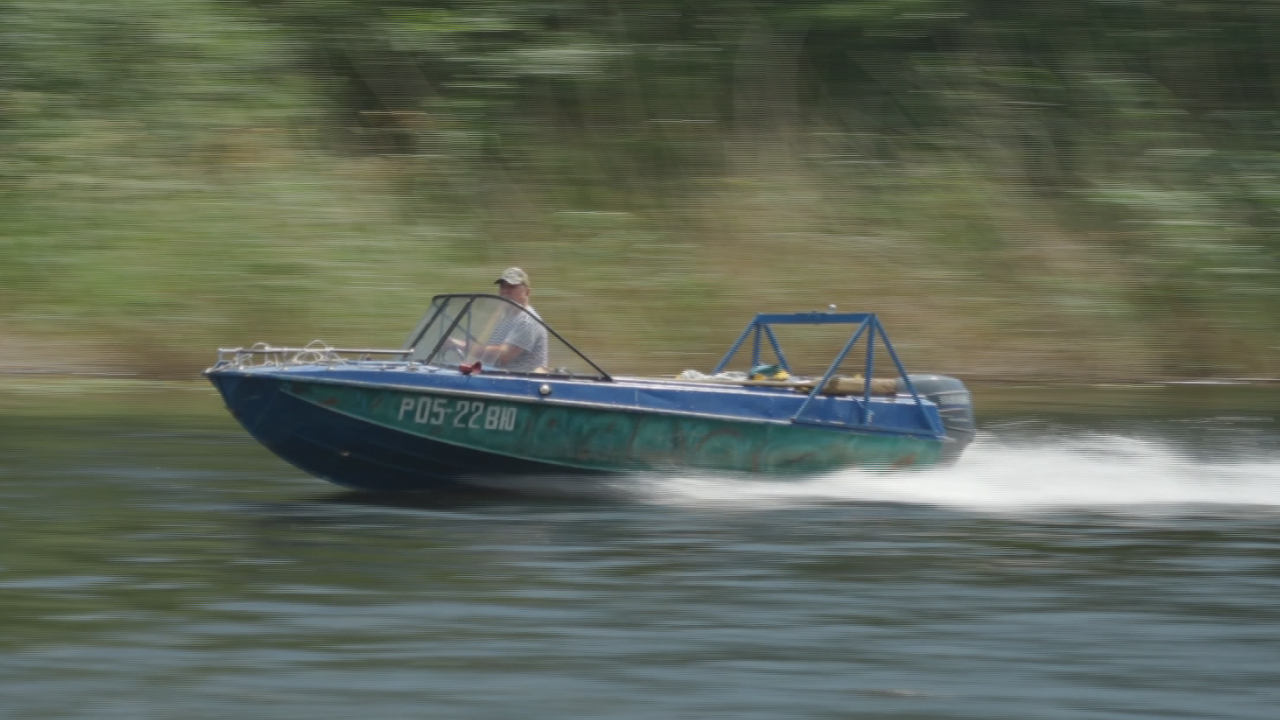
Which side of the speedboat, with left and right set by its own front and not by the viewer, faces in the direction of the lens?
left
